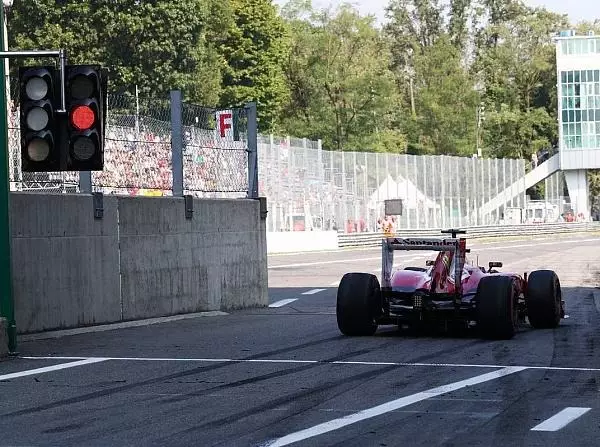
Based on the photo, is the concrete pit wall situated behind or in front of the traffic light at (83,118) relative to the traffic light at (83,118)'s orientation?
behind

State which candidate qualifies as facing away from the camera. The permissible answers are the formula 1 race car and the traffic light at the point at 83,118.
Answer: the formula 1 race car

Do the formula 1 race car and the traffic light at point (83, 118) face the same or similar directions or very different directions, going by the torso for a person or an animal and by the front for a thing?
very different directions

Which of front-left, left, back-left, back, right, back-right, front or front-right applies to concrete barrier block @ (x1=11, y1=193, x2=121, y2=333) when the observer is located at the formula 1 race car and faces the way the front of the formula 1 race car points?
left

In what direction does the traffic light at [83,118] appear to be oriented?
toward the camera

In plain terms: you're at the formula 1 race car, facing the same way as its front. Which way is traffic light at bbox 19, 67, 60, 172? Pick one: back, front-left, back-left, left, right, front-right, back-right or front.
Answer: back-left

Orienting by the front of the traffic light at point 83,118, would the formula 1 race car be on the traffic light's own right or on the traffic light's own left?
on the traffic light's own left

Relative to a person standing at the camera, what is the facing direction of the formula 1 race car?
facing away from the viewer

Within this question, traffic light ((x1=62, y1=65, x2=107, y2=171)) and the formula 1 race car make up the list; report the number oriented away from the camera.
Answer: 1
